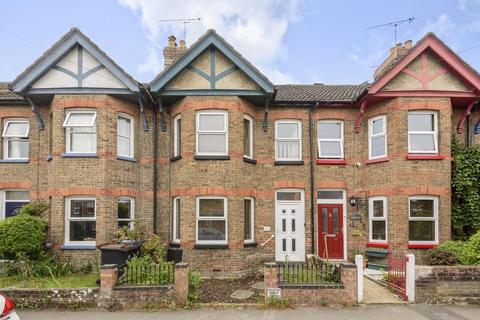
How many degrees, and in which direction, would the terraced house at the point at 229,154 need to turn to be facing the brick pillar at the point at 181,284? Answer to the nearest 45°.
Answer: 0° — it already faces it

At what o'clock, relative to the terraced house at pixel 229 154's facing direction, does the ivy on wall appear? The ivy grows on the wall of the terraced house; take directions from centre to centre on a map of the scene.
The ivy on wall is roughly at 9 o'clock from the terraced house.

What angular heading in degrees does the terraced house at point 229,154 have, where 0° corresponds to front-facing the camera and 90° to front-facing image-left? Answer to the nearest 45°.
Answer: approximately 0°
